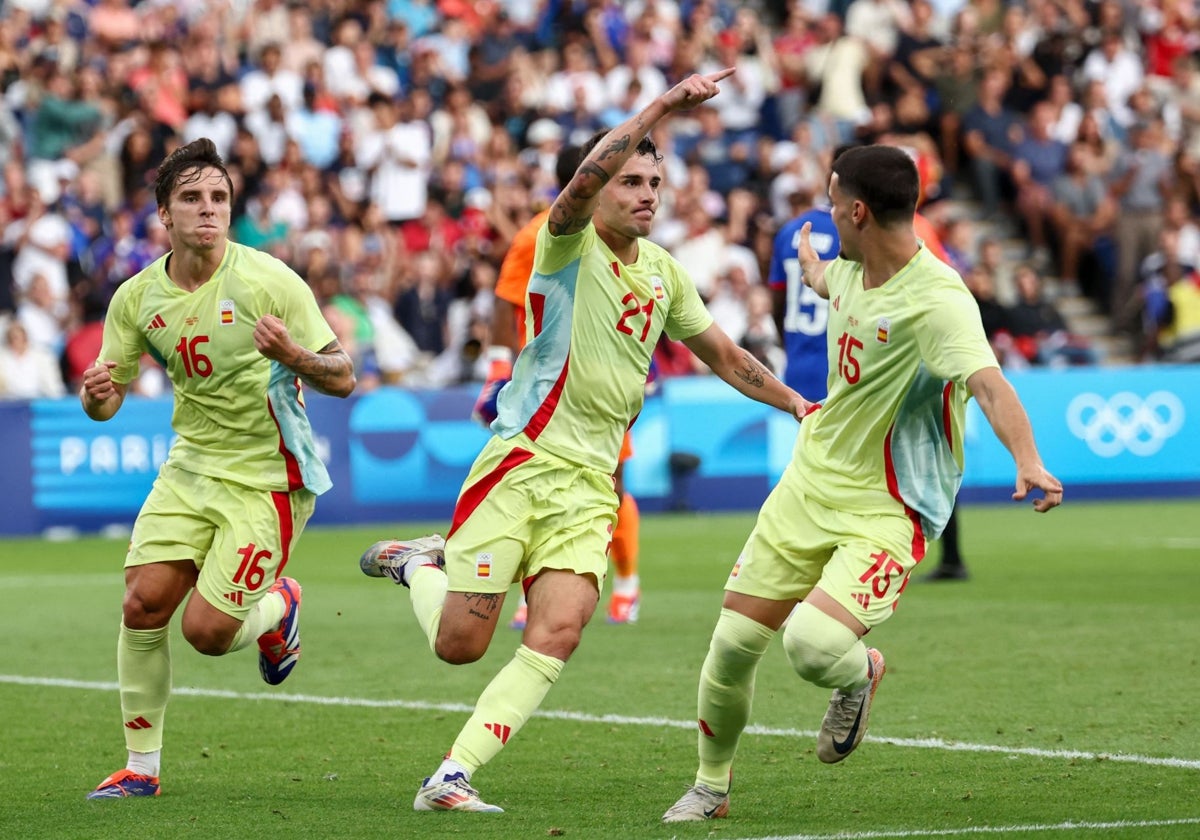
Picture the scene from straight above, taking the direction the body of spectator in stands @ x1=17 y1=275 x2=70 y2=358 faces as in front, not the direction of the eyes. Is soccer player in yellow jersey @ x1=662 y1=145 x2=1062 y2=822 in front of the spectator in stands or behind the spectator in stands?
in front

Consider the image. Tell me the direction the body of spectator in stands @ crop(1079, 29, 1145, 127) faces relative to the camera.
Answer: toward the camera

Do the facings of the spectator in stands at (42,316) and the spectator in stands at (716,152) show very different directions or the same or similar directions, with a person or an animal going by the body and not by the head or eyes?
same or similar directions

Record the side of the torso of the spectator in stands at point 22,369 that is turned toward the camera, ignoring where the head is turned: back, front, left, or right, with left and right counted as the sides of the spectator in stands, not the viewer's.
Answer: front

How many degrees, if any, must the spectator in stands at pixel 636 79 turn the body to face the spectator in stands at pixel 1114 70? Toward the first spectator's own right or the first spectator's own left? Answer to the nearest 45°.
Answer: approximately 90° to the first spectator's own left

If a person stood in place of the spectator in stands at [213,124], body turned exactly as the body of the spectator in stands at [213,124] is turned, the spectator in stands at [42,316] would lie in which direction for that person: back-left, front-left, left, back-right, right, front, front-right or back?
front-right

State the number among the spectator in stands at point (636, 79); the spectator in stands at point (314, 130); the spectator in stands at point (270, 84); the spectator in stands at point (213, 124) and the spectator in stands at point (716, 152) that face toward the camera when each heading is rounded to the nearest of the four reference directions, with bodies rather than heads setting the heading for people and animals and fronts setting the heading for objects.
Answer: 5

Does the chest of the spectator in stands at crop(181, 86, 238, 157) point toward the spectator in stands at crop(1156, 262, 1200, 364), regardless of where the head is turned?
no

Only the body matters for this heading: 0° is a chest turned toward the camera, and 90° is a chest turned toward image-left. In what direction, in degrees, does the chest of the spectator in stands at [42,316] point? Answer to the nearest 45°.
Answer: approximately 0°

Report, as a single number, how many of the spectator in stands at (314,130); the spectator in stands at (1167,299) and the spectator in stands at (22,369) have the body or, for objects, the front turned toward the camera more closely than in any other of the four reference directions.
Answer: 3

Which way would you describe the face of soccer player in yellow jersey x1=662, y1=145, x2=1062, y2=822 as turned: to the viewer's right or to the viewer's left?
to the viewer's left

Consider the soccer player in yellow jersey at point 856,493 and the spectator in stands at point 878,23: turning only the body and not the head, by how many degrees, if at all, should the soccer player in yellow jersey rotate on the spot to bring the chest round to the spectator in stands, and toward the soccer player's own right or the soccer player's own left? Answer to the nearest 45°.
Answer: approximately 135° to the soccer player's own right

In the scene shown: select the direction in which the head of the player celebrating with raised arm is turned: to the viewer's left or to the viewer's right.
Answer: to the viewer's right

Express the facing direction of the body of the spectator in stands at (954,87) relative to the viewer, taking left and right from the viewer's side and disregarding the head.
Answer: facing the viewer and to the left of the viewer

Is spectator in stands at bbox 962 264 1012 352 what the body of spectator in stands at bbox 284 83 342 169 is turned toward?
no

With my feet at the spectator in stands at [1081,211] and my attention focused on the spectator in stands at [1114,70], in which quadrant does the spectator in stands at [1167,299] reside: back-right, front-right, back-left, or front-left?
back-right

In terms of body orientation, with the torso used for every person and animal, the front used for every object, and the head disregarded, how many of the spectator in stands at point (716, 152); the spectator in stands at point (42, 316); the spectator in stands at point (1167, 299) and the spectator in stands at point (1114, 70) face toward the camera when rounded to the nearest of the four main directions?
4

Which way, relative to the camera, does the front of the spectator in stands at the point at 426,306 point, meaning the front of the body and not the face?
toward the camera

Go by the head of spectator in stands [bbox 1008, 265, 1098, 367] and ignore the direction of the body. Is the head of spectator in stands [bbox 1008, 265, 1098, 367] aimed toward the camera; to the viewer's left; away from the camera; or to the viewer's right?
toward the camera

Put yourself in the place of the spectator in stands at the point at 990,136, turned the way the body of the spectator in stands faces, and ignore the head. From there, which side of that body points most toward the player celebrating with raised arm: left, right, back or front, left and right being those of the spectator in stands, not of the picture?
front
